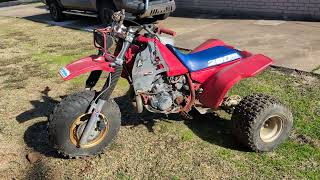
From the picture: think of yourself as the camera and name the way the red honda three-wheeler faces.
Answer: facing the viewer and to the left of the viewer
